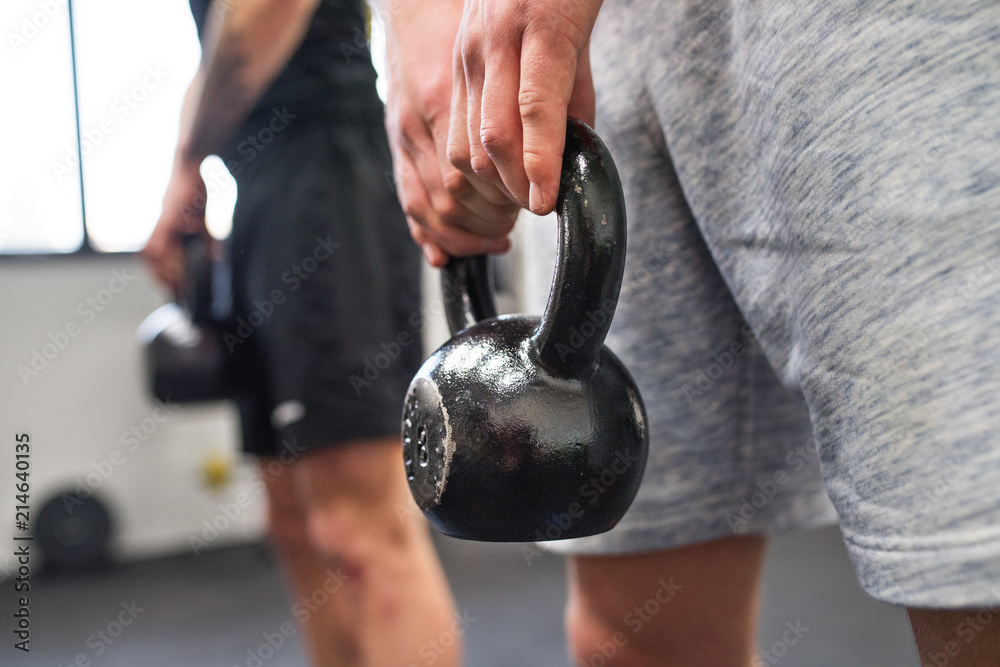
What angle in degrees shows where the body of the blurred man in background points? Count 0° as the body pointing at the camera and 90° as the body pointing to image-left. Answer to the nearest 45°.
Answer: approximately 90°
